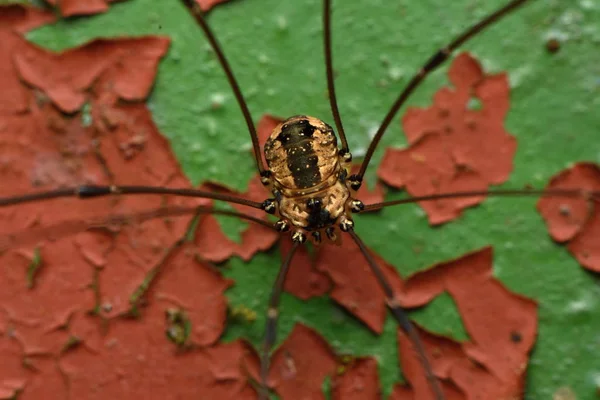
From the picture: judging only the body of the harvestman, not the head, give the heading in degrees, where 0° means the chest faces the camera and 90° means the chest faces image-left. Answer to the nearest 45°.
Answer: approximately 0°
